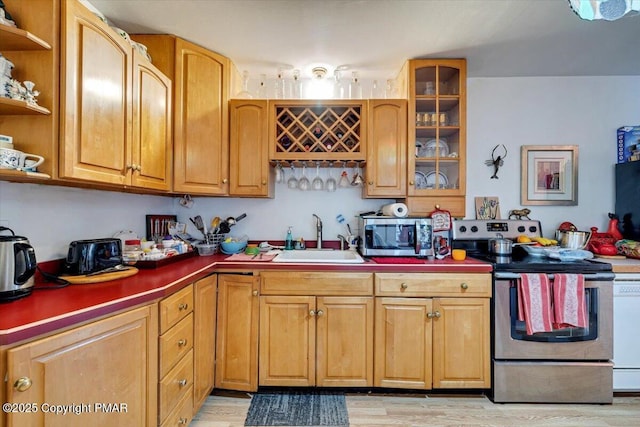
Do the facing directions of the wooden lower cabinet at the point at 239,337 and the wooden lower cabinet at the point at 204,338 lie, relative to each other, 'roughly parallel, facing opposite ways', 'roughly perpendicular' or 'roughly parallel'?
roughly perpendicular

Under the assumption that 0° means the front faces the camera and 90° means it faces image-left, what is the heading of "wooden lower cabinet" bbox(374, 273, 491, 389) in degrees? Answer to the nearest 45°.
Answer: approximately 0°

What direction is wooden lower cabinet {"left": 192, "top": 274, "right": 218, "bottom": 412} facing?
to the viewer's right

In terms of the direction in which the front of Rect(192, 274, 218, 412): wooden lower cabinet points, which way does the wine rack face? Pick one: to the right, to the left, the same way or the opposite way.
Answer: to the right

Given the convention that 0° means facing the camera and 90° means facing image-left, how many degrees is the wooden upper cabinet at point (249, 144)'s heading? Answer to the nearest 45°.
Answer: approximately 0°

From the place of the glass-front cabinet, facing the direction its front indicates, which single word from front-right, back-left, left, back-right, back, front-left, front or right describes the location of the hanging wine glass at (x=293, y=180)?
right

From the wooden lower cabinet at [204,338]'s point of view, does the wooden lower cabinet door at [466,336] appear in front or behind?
in front

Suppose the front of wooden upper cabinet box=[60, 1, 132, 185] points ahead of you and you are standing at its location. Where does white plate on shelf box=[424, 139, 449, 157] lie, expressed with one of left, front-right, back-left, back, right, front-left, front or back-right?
front-left

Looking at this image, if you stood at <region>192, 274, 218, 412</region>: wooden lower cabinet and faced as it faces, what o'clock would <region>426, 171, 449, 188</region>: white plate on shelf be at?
The white plate on shelf is roughly at 12 o'clock from the wooden lower cabinet.
